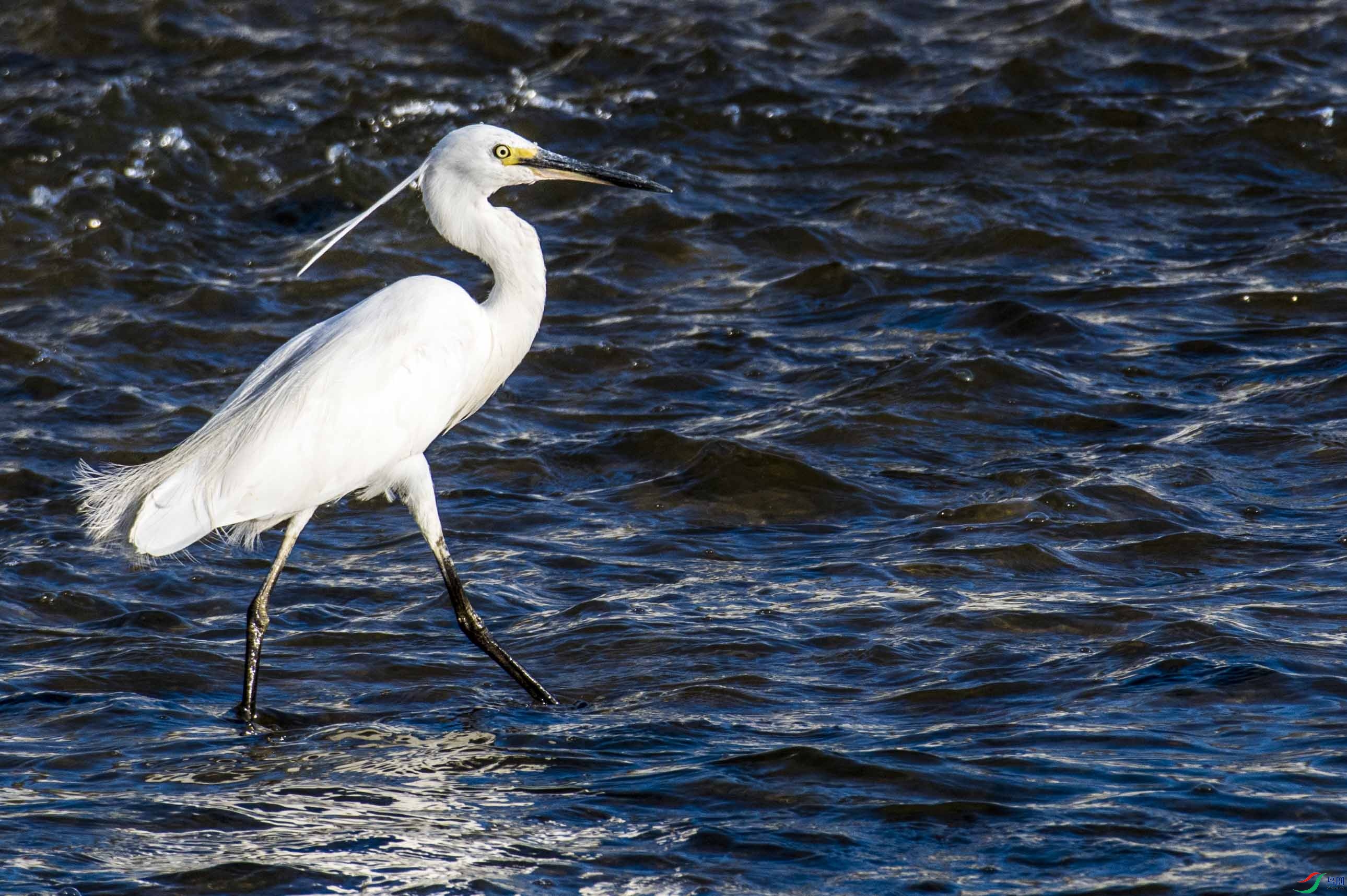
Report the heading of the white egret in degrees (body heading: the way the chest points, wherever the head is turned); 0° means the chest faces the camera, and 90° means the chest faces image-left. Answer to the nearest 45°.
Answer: approximately 270°
